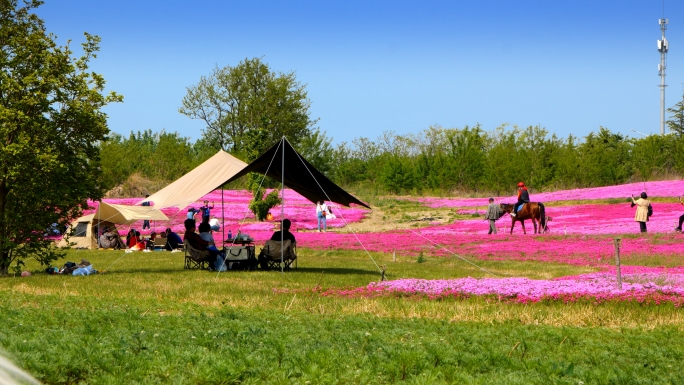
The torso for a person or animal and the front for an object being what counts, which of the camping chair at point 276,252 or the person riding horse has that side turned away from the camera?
the camping chair

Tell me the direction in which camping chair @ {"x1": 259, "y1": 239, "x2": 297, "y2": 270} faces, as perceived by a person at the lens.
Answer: facing away from the viewer

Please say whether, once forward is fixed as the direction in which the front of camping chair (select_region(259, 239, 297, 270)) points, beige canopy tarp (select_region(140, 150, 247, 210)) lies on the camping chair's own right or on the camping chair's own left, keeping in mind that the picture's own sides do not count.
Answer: on the camping chair's own left

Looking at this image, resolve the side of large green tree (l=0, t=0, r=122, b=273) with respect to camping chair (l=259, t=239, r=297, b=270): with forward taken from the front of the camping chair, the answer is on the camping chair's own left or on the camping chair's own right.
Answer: on the camping chair's own left

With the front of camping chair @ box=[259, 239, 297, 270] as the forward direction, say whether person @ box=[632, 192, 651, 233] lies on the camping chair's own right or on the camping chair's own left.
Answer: on the camping chair's own right

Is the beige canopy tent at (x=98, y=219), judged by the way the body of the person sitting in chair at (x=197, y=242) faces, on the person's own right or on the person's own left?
on the person's own left

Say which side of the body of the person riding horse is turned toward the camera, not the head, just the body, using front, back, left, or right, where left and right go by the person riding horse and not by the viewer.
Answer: left
